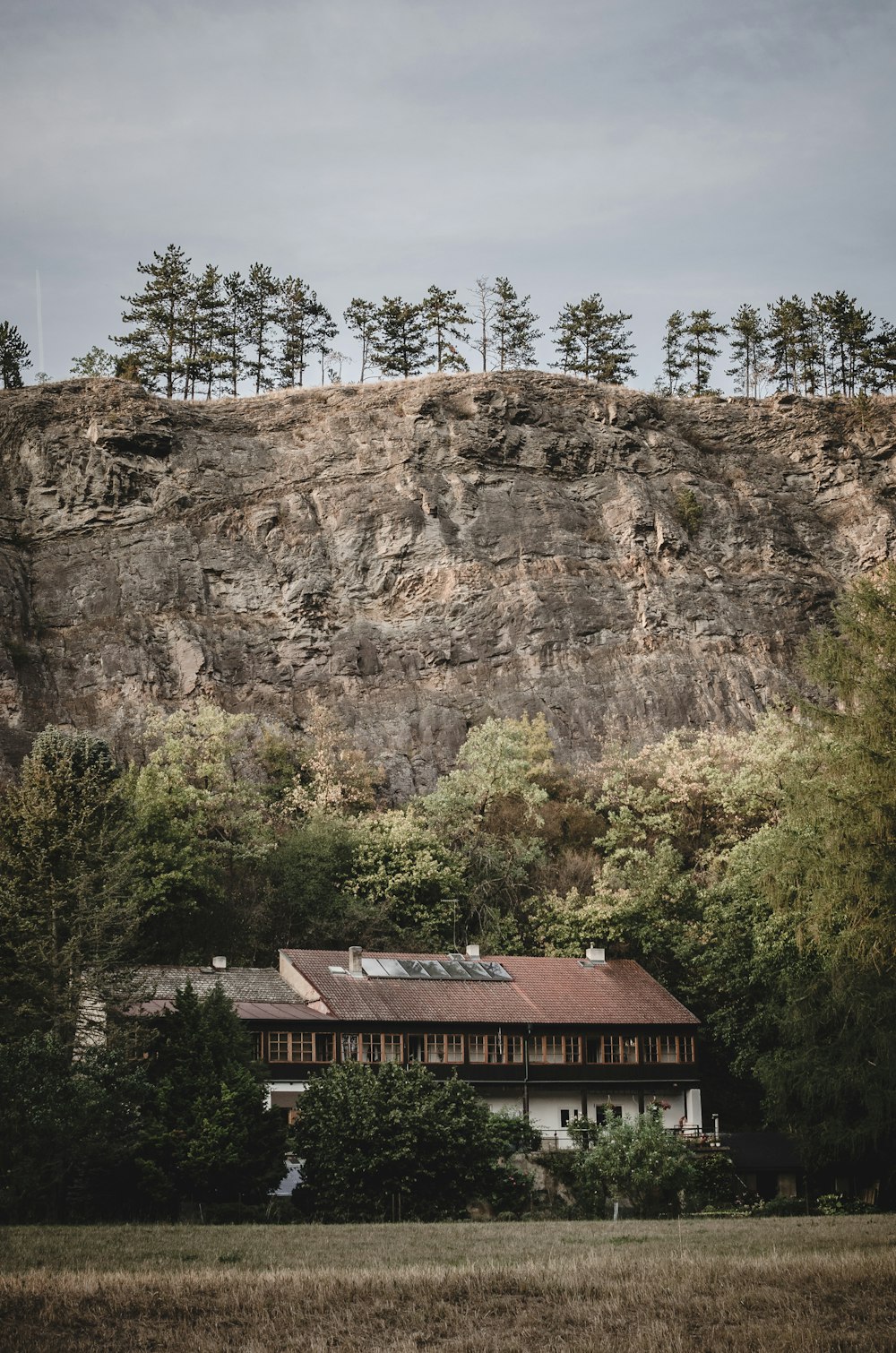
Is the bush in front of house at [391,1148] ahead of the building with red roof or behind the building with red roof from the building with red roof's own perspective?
ahead

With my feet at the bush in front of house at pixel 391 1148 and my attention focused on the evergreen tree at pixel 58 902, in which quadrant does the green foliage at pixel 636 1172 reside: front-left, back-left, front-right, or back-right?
back-right

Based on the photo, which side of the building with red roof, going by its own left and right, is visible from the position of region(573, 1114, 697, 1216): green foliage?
front

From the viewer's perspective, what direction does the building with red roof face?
toward the camera
